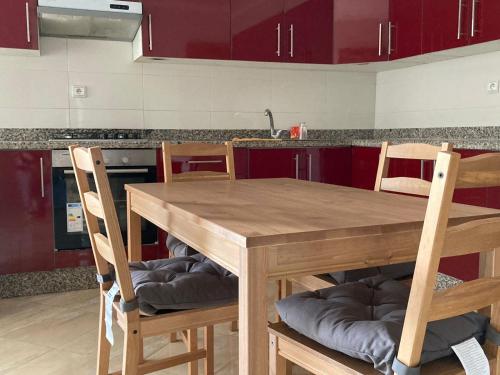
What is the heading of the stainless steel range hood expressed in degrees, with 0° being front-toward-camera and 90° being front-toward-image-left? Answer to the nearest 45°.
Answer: approximately 0°

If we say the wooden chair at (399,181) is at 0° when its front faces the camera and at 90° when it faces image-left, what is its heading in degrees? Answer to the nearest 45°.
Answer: approximately 45°

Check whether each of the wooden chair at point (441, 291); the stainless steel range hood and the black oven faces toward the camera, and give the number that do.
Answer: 2

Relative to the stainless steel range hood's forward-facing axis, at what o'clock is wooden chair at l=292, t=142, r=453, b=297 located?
The wooden chair is roughly at 11 o'clock from the stainless steel range hood.

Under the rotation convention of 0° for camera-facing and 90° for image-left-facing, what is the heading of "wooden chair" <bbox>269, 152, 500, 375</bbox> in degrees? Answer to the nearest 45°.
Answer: approximately 135°
